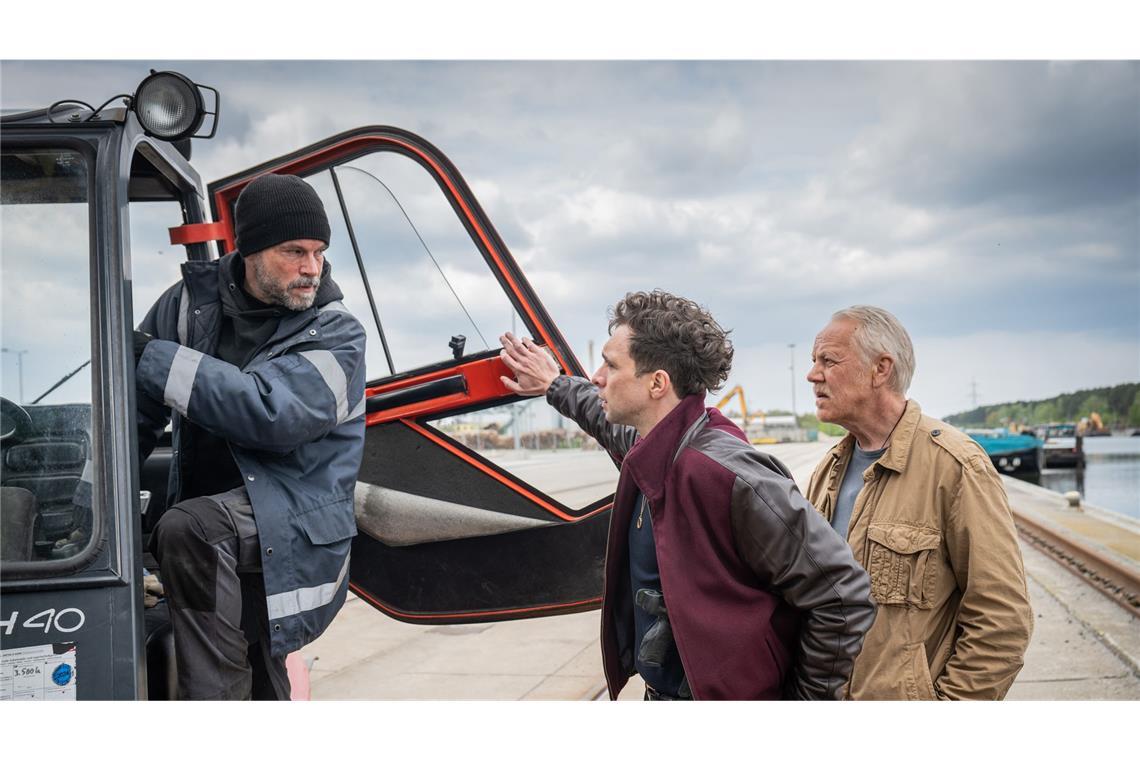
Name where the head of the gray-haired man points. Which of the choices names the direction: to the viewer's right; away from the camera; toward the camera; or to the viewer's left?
to the viewer's left

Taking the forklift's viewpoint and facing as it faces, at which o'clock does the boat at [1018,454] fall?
The boat is roughly at 6 o'clock from the forklift.

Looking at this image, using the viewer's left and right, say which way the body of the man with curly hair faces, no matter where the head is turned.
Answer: facing to the left of the viewer

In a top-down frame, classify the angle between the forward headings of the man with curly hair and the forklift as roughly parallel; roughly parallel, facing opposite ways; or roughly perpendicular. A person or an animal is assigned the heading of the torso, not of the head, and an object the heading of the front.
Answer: roughly perpendicular

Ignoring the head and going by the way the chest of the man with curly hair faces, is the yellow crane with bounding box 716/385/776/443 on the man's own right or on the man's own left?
on the man's own right

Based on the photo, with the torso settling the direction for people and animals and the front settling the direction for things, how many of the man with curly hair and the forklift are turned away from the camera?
0

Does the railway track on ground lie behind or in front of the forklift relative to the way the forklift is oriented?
behind

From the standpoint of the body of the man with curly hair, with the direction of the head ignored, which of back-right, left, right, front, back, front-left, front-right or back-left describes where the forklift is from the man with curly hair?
front-right

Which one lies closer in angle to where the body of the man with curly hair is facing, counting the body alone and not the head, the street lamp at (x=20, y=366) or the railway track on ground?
the street lamp

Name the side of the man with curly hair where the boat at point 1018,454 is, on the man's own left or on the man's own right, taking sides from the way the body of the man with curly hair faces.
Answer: on the man's own right

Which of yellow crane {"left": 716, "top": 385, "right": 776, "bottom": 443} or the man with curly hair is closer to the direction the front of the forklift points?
the man with curly hair

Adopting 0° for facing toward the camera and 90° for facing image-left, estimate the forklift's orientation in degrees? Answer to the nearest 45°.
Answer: approximately 45°
